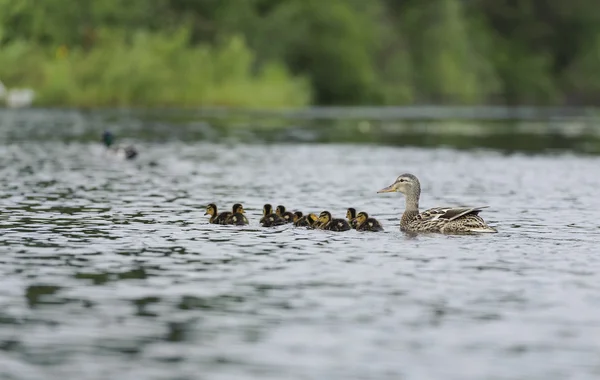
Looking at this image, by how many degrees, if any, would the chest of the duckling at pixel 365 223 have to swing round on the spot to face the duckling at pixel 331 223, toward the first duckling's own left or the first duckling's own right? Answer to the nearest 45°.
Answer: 0° — it already faces it

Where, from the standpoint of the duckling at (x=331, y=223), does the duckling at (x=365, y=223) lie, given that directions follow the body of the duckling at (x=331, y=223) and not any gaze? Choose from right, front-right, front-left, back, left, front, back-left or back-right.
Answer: back

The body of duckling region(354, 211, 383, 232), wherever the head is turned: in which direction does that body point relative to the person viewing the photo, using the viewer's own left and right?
facing to the left of the viewer

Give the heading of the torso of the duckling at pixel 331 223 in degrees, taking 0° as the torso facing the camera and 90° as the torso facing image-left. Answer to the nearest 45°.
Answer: approximately 90°

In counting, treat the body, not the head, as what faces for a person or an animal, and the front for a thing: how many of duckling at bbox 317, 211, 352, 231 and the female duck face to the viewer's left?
2

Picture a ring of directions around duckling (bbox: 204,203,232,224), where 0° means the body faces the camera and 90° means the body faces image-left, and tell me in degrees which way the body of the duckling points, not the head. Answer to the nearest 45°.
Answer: approximately 90°

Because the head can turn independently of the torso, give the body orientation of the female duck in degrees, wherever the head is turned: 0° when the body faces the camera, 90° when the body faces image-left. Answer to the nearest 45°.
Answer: approximately 90°

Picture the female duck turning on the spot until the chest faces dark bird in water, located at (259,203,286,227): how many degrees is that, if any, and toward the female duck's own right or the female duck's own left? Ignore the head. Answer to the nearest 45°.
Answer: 0° — it already faces it
